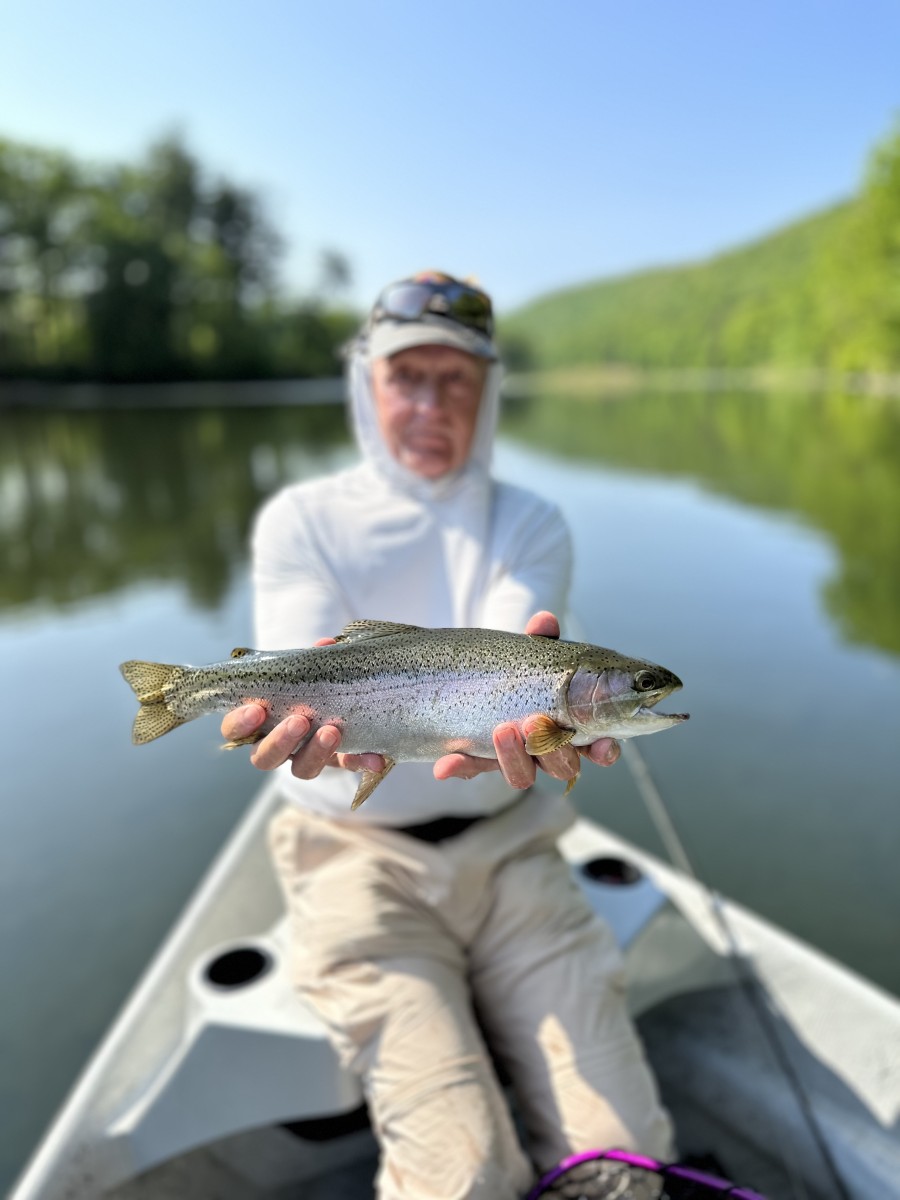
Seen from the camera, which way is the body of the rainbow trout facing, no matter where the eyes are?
to the viewer's right

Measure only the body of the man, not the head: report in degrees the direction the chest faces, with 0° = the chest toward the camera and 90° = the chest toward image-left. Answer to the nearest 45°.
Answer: approximately 0°
